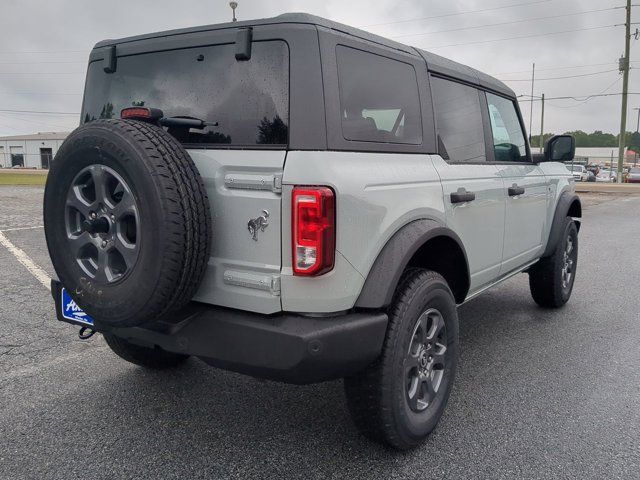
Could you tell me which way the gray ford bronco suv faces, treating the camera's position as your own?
facing away from the viewer and to the right of the viewer

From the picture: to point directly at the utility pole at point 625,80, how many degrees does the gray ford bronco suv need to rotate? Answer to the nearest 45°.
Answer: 0° — it already faces it
